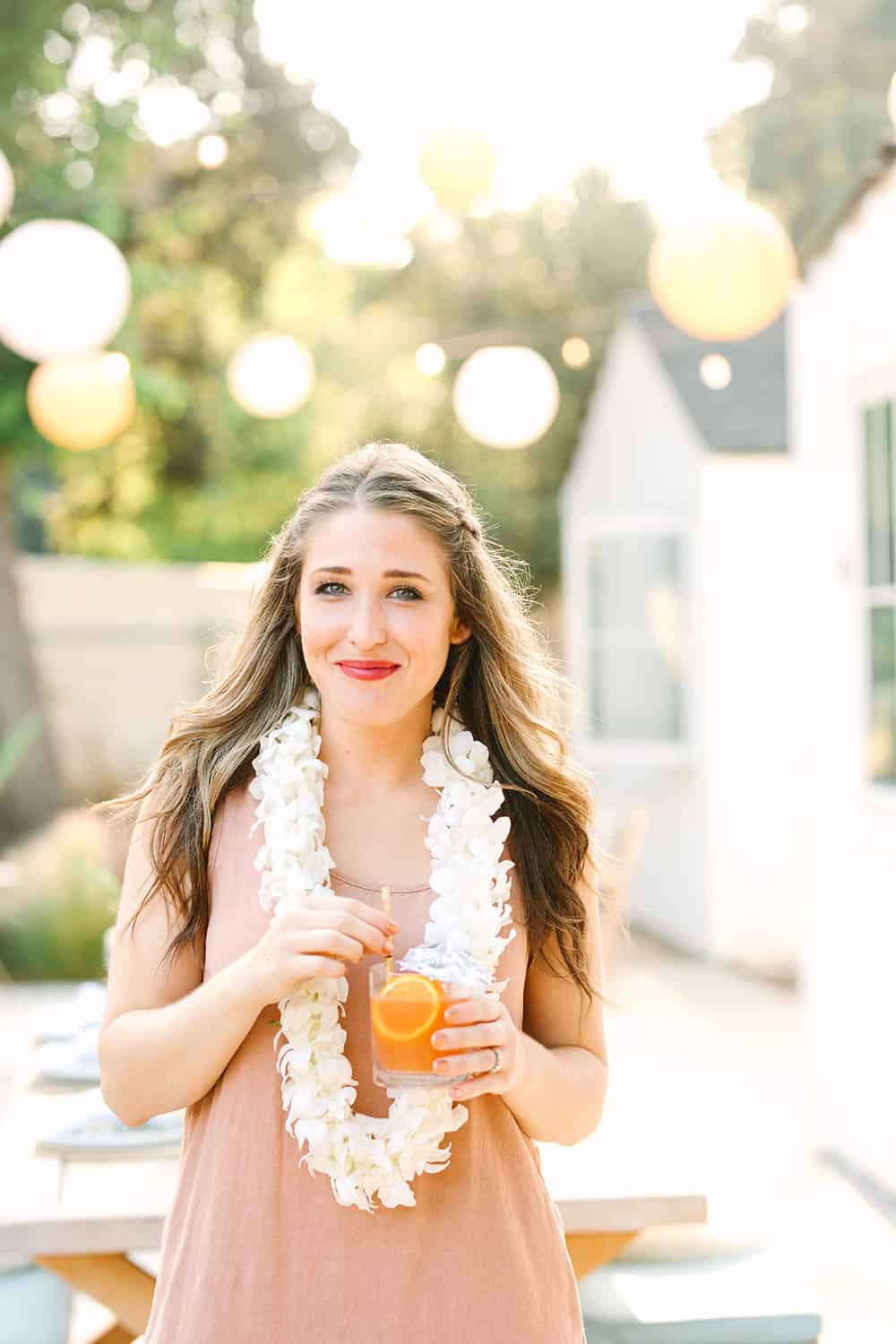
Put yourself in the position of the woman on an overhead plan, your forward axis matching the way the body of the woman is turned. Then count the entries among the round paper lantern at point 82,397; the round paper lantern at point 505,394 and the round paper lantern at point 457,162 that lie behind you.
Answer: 3

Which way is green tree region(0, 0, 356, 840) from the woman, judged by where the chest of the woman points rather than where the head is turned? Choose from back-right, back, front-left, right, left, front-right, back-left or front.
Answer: back

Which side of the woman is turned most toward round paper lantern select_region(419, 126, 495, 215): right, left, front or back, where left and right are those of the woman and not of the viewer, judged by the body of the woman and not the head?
back

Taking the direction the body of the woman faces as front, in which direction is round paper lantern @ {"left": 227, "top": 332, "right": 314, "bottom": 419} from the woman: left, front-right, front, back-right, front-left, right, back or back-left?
back

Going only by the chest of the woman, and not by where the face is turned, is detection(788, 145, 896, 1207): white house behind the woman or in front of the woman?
behind

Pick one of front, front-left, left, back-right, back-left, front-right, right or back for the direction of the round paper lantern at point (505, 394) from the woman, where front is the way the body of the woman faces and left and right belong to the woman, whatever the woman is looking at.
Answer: back

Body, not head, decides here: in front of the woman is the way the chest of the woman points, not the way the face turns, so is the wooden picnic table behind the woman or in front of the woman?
behind

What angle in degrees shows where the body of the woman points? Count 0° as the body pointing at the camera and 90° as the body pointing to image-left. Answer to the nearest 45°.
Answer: approximately 0°

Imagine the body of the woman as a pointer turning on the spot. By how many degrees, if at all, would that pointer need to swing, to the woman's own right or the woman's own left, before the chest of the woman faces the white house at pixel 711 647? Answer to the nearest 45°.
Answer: approximately 180°

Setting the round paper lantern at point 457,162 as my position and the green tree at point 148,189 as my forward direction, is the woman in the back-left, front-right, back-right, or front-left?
back-left
